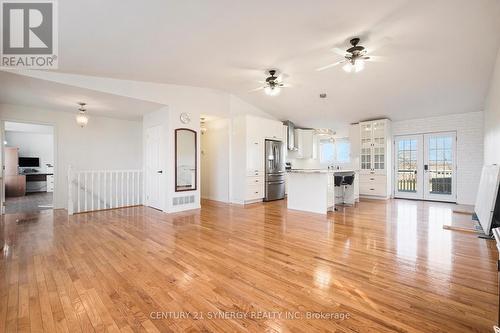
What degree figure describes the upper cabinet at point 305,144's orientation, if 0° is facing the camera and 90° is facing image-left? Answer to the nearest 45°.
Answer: approximately 0°

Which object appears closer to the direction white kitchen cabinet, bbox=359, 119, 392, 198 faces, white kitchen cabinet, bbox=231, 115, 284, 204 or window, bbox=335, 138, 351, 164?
the white kitchen cabinet

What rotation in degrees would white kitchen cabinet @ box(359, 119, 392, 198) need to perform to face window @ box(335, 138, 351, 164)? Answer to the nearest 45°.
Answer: approximately 90° to its right

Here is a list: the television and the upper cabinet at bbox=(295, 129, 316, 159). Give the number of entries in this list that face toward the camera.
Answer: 2

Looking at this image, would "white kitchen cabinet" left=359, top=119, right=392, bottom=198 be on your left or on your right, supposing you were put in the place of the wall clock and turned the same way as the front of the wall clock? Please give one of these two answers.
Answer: on your left

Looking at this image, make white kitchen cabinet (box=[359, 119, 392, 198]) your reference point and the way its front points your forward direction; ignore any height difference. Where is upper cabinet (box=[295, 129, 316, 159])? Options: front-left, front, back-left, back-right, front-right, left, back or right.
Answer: front-right

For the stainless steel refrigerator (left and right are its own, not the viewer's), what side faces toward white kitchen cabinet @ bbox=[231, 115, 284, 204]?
right

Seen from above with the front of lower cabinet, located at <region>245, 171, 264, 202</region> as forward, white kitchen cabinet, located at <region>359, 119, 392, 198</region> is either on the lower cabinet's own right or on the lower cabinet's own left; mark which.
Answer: on the lower cabinet's own left

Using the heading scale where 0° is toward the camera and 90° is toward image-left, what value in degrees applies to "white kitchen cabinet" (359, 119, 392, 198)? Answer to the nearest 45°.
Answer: approximately 45°

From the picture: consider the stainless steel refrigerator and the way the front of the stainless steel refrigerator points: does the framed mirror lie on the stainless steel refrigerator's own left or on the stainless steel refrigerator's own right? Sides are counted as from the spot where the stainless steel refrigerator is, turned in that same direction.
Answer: on the stainless steel refrigerator's own right
